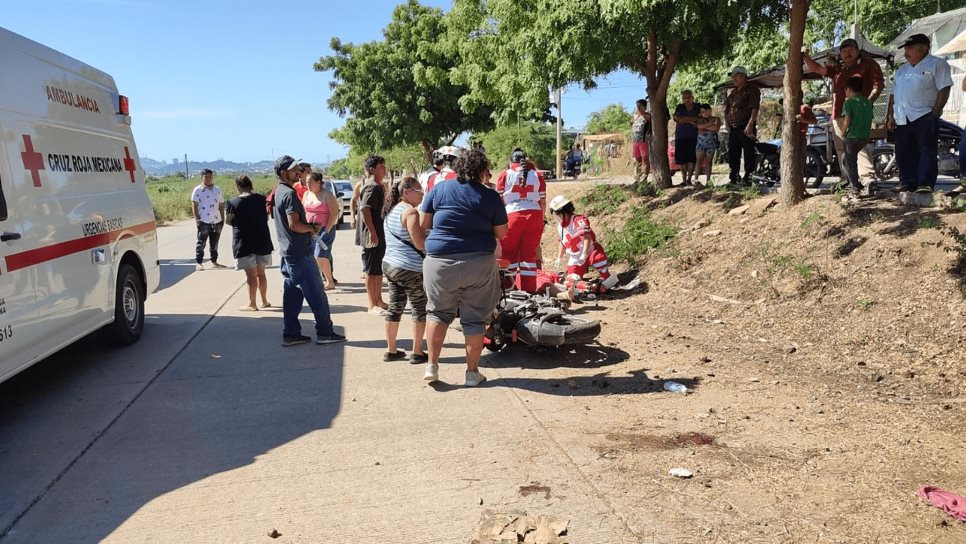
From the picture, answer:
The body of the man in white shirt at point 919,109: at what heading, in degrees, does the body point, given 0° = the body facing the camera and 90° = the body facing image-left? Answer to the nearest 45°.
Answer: approximately 45°

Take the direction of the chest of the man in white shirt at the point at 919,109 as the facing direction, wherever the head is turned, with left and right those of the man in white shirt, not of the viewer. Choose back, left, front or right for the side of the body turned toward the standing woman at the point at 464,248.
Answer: front

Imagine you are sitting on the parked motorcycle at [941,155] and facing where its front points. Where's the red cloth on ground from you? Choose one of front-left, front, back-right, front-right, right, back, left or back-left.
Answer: left

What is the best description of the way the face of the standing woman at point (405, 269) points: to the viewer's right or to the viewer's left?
to the viewer's right

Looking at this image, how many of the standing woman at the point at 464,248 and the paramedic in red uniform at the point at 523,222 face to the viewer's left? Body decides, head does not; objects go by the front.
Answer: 0

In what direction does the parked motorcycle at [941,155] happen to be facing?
to the viewer's left

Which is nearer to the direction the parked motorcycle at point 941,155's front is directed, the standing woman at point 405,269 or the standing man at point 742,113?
the standing man

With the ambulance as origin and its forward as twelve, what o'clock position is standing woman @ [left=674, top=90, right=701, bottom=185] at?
The standing woman is roughly at 7 o'clock from the ambulance.

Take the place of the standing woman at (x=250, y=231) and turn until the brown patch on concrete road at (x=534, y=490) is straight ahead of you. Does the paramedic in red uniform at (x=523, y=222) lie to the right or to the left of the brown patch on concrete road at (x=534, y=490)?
left

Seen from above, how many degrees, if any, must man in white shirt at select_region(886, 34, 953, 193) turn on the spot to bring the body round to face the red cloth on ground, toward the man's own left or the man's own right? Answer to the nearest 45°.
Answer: approximately 45° to the man's own left

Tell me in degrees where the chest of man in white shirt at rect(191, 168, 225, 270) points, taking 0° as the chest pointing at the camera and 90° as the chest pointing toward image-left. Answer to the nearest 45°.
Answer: approximately 0°

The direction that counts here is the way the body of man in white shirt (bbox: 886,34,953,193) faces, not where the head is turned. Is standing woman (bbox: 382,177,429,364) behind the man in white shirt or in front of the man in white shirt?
in front

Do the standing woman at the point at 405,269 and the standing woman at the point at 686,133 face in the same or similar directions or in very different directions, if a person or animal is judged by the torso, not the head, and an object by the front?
very different directions

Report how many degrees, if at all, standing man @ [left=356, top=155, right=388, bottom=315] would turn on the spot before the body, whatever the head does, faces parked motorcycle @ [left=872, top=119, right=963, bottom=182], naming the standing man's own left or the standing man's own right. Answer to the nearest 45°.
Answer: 0° — they already face it

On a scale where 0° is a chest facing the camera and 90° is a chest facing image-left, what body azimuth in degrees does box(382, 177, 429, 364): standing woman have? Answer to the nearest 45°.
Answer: approximately 225°

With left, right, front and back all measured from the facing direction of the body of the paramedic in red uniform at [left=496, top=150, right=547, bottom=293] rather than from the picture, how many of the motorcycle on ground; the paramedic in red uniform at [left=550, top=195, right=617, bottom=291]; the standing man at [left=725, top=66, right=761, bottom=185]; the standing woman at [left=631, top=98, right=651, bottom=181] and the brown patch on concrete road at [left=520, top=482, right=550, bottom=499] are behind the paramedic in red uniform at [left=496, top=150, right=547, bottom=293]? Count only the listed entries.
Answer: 2

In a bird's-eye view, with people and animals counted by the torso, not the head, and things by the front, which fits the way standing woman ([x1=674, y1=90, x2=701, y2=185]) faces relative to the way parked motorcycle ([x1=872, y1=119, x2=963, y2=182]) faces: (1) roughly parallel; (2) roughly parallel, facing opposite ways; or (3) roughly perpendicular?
roughly perpendicular

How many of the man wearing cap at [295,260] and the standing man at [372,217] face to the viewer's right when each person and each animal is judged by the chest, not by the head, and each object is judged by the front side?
2
